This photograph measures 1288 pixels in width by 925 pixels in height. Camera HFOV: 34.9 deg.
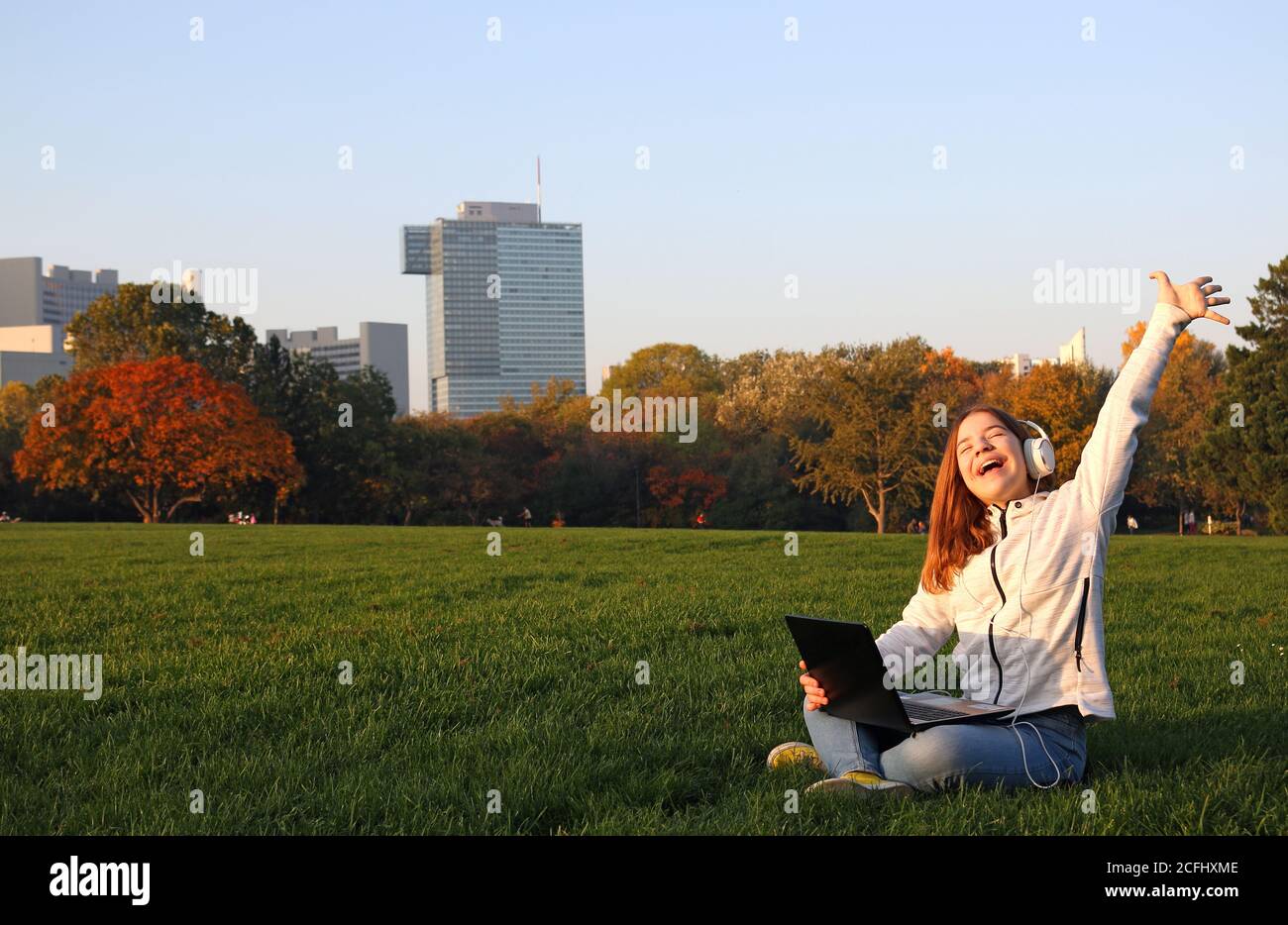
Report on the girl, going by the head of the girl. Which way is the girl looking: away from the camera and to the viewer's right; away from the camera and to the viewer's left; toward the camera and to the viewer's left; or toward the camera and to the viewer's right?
toward the camera and to the viewer's left

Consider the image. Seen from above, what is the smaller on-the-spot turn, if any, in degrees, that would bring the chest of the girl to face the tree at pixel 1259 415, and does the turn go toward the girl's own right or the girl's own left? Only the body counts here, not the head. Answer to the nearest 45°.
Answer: approximately 135° to the girl's own right

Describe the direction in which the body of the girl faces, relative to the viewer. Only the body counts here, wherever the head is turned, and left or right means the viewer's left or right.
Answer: facing the viewer and to the left of the viewer

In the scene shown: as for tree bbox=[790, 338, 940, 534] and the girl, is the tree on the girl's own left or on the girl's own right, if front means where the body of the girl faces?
on the girl's own right

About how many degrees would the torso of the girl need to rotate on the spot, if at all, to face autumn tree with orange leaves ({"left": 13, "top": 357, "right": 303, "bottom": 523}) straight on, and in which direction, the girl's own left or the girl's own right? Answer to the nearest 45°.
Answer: approximately 90° to the girl's own right

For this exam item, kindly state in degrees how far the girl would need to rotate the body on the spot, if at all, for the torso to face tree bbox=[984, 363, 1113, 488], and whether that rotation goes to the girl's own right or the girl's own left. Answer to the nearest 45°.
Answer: approximately 135° to the girl's own right

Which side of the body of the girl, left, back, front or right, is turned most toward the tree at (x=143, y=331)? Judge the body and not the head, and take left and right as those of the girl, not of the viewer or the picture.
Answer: right
